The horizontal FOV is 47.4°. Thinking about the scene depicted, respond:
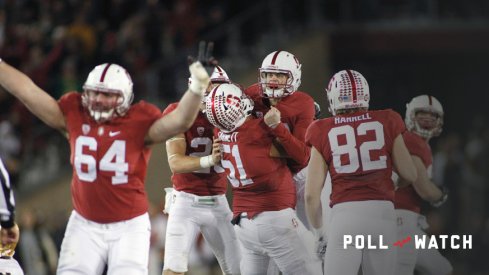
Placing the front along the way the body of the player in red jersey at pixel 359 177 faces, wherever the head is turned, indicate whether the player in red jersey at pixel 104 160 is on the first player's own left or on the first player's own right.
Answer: on the first player's own left

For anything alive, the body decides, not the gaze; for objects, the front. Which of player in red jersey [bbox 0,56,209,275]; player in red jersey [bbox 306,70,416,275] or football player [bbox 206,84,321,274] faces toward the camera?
player in red jersey [bbox 0,56,209,275]

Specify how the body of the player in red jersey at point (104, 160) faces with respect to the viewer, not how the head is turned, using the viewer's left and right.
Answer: facing the viewer

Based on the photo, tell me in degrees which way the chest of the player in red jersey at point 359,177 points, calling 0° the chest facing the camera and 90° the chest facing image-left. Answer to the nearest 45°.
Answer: approximately 180°

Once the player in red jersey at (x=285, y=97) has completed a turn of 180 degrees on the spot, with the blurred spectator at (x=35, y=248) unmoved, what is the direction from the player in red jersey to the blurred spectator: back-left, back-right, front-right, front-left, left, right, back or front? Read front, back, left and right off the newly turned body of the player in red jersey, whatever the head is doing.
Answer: left

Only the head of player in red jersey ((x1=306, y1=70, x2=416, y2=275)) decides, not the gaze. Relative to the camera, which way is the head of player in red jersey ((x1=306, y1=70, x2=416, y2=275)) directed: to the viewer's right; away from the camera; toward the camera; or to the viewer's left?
away from the camera

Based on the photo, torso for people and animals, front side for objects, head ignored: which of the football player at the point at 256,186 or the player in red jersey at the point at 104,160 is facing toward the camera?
the player in red jersey

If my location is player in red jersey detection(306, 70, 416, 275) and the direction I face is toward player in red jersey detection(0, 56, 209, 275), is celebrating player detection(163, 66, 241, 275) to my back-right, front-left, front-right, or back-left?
front-right

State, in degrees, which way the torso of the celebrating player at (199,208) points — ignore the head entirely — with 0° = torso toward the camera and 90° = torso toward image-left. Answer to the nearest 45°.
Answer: approximately 315°

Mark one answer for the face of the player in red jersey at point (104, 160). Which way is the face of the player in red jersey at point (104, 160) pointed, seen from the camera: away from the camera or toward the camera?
toward the camera

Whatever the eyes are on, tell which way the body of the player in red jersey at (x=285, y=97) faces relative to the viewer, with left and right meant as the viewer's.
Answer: facing the viewer and to the left of the viewer
